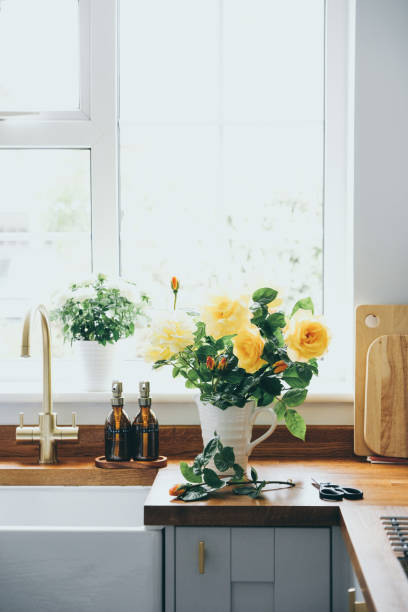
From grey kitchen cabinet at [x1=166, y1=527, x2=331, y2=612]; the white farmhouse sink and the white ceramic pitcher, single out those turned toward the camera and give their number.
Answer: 2

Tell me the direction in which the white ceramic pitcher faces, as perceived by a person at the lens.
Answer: facing to the left of the viewer

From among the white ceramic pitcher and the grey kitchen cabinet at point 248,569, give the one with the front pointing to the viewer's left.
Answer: the white ceramic pitcher

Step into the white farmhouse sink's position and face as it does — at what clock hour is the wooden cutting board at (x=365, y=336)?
The wooden cutting board is roughly at 8 o'clock from the white farmhouse sink.

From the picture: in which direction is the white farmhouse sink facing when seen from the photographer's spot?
facing the viewer

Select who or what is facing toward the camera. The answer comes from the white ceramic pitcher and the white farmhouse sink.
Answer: the white farmhouse sink

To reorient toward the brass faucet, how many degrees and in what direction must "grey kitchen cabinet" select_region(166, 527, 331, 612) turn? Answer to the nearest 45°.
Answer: approximately 135° to its right

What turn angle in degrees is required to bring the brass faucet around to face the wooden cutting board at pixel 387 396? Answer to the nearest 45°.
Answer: approximately 135° to its left
